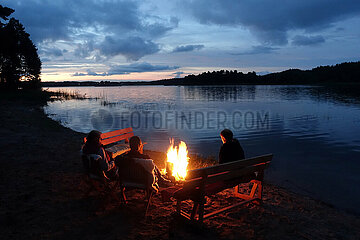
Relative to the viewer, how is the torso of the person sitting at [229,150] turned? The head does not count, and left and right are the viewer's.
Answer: facing away from the viewer and to the left of the viewer

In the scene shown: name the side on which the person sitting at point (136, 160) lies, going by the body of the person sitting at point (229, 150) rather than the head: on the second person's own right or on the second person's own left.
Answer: on the second person's own left

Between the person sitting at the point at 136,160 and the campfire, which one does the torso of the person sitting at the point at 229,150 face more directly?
the campfire

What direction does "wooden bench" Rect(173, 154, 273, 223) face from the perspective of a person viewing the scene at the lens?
facing away from the viewer and to the left of the viewer

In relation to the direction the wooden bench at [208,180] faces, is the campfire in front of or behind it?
in front
